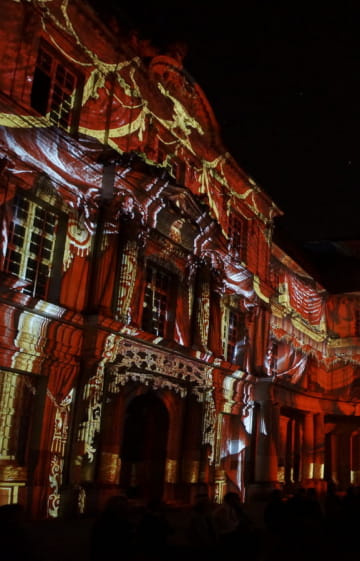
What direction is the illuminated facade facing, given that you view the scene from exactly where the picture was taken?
facing the viewer and to the right of the viewer

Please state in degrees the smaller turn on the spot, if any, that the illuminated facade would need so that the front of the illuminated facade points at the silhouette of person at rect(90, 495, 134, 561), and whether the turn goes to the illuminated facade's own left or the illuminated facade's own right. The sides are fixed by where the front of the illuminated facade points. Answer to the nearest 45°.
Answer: approximately 45° to the illuminated facade's own right
